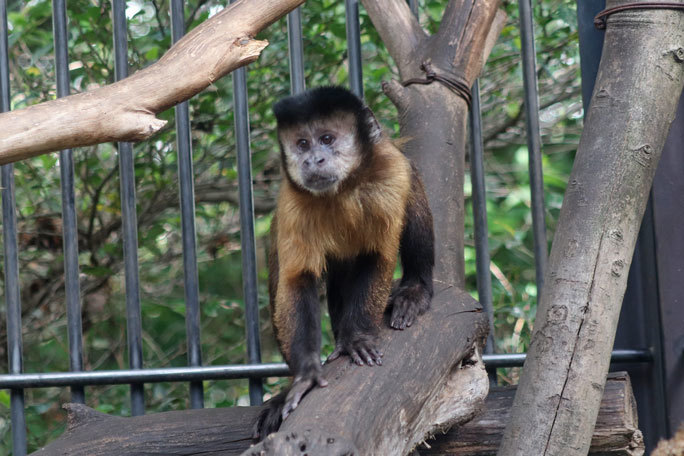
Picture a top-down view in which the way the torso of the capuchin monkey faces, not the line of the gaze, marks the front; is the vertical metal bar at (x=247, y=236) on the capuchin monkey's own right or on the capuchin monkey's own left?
on the capuchin monkey's own right

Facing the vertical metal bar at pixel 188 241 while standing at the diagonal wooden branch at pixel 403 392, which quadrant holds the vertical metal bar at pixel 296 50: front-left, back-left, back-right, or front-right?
front-right

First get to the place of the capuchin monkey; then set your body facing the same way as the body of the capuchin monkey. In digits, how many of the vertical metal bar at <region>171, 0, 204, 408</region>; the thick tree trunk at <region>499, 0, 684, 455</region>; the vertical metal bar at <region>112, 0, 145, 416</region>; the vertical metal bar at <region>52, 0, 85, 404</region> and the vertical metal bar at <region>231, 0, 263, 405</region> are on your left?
1

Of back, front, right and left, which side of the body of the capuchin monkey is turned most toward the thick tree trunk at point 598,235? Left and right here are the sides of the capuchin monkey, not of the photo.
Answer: left

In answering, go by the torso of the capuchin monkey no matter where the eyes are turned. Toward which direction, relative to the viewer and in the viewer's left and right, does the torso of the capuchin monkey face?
facing the viewer and to the left of the viewer

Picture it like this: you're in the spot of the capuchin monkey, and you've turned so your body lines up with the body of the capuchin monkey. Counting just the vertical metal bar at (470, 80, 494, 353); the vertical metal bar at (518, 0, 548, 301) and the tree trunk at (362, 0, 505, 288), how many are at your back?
3

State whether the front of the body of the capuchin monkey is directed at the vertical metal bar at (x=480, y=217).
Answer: no

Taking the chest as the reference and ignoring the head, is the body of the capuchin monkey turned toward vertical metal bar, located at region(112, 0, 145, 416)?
no

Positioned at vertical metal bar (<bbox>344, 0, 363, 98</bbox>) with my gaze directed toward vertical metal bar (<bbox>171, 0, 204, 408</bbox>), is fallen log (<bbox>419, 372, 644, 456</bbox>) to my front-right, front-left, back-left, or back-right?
back-left

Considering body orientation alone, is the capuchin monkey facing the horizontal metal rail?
no

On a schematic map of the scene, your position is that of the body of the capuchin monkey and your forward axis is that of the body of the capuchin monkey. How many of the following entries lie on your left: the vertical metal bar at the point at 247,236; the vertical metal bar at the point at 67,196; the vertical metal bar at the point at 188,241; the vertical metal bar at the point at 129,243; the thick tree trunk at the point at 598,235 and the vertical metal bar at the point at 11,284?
1
